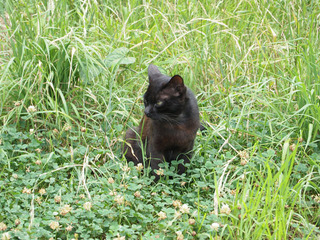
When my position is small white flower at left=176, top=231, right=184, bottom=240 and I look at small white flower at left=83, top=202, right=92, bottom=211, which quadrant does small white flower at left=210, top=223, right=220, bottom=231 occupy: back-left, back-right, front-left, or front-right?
back-right

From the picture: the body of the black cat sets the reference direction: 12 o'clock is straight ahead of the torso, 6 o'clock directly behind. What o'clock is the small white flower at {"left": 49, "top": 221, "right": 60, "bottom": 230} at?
The small white flower is roughly at 1 o'clock from the black cat.

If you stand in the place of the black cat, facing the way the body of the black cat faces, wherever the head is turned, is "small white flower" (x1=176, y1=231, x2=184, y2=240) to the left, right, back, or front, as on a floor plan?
front

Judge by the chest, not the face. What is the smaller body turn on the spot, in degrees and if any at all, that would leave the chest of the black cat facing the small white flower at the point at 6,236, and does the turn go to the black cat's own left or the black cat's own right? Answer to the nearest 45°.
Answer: approximately 45° to the black cat's own right

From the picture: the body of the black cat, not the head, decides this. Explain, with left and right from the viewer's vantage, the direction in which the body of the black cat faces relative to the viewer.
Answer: facing the viewer

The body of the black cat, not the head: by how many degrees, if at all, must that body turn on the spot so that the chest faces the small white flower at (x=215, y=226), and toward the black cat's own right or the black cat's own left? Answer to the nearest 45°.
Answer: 0° — it already faces it

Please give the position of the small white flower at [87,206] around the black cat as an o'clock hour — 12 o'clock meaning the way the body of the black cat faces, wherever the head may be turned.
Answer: The small white flower is roughly at 1 o'clock from the black cat.
